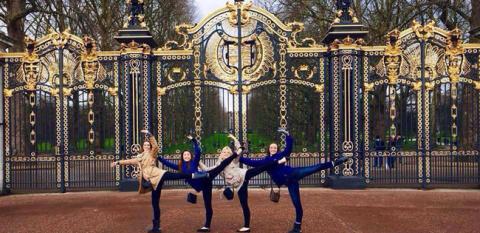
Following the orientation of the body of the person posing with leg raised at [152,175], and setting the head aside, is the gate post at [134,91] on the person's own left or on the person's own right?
on the person's own right

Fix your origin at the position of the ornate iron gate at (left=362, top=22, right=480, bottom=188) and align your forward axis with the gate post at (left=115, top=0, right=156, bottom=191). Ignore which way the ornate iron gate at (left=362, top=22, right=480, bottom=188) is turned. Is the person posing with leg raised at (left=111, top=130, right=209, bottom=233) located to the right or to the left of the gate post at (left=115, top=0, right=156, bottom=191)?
left

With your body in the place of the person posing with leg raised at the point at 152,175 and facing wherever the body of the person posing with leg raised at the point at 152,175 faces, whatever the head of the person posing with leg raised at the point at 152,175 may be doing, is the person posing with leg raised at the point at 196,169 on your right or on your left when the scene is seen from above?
on your left

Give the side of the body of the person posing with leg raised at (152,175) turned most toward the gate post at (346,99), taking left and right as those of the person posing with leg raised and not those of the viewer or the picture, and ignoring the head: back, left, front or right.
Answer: back

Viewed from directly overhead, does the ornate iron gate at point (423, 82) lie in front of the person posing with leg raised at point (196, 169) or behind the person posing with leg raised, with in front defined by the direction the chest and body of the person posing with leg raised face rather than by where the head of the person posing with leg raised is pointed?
behind

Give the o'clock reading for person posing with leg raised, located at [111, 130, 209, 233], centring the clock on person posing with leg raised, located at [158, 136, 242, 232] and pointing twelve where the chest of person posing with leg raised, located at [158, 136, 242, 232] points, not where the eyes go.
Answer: person posing with leg raised, located at [111, 130, 209, 233] is roughly at 2 o'clock from person posing with leg raised, located at [158, 136, 242, 232].

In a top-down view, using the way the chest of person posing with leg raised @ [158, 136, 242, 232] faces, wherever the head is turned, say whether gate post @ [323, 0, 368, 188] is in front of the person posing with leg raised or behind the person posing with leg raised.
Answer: behind

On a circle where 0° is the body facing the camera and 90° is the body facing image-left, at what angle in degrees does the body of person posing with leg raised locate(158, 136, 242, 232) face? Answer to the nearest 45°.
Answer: approximately 45°

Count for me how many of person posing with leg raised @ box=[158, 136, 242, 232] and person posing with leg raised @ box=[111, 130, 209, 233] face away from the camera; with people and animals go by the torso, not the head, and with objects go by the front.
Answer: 0

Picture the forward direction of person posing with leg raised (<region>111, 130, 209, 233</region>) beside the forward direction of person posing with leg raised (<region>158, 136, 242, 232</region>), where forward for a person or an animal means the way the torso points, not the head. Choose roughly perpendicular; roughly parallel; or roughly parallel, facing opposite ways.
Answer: roughly parallel
